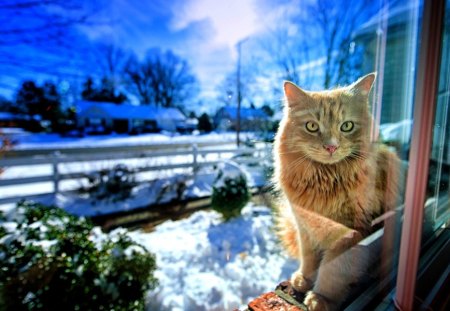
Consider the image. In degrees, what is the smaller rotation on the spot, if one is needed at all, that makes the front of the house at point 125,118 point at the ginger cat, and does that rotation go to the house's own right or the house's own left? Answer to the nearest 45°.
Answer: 0° — it already faces it

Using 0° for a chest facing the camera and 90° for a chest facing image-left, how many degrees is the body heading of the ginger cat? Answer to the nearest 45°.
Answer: approximately 0°

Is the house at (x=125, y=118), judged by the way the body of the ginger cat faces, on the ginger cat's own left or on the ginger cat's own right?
on the ginger cat's own right

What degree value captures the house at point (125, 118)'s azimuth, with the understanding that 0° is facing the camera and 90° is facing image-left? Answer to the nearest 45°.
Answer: approximately 0°

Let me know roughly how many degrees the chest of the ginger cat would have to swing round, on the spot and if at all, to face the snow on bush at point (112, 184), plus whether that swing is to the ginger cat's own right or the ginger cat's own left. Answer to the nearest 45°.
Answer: approximately 135° to the ginger cat's own right

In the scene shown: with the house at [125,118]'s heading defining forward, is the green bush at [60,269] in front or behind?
in front

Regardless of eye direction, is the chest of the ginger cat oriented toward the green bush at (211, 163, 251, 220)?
no

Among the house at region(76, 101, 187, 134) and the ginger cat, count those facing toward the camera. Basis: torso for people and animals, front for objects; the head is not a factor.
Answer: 2
